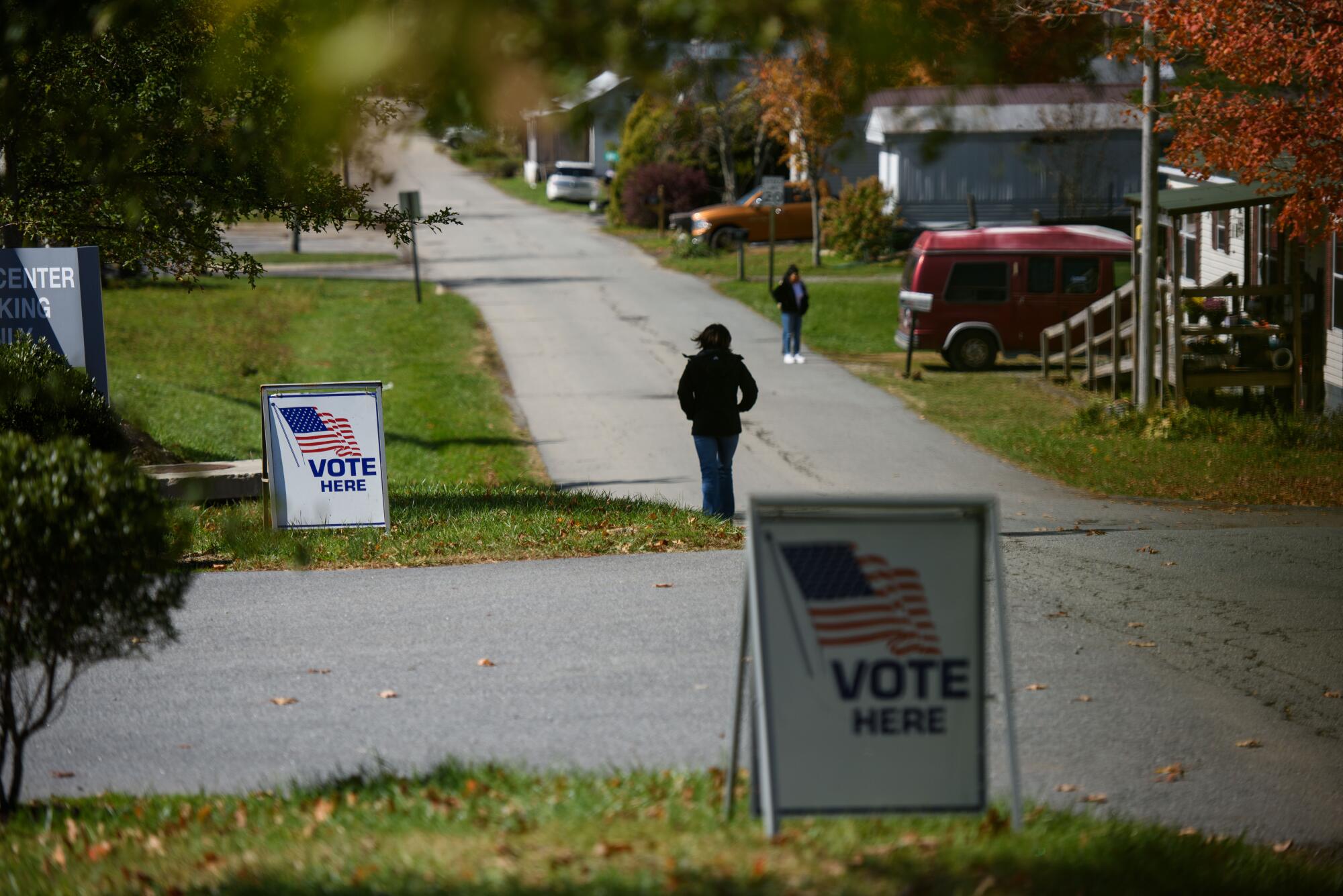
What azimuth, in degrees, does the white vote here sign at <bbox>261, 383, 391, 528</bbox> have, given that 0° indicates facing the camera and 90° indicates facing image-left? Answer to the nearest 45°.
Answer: approximately 0°

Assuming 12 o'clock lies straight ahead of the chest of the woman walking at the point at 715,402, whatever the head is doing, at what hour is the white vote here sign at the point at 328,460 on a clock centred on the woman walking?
The white vote here sign is roughly at 8 o'clock from the woman walking.

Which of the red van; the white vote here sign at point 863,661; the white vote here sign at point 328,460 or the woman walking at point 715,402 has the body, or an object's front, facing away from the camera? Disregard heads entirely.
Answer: the woman walking

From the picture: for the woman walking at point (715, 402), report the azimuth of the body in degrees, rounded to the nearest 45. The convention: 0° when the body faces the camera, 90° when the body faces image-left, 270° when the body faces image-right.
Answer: approximately 180°

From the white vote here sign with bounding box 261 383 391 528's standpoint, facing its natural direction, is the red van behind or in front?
behind

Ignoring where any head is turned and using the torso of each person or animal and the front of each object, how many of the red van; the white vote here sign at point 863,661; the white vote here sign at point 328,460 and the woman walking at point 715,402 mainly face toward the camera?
2

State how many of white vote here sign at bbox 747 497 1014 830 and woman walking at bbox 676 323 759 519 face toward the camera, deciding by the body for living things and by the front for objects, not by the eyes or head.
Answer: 1
